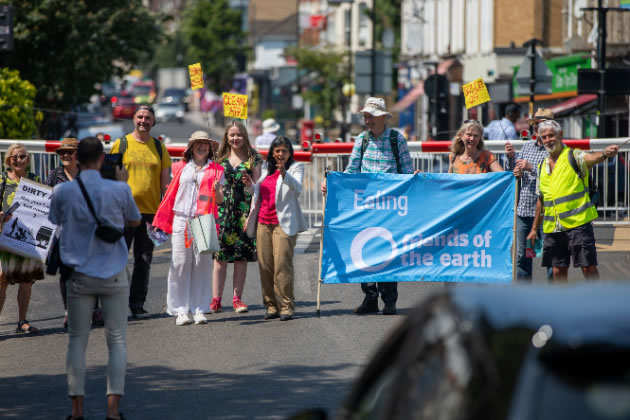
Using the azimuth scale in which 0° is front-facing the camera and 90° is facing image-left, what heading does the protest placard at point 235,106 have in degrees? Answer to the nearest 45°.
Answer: approximately 0°

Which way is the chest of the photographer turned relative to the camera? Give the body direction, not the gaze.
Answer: away from the camera

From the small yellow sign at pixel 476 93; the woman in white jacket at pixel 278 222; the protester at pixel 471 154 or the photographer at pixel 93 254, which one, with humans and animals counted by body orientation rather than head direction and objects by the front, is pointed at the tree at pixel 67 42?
the photographer

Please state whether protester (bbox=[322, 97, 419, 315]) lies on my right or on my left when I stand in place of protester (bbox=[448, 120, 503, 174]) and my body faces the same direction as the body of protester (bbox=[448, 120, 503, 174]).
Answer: on my right

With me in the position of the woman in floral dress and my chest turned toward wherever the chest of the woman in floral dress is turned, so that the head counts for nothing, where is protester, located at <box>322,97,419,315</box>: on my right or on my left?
on my left

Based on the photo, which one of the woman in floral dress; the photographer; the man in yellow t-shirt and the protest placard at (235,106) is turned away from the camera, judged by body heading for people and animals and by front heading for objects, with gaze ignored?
the photographer
